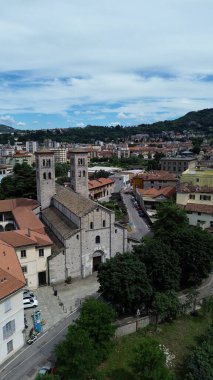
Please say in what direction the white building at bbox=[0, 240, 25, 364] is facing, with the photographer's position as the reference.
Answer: facing the viewer and to the right of the viewer

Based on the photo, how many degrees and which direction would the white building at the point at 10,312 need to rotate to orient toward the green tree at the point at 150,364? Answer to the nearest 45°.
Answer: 0° — it already faces it

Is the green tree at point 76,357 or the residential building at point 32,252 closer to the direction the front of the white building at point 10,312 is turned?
the green tree

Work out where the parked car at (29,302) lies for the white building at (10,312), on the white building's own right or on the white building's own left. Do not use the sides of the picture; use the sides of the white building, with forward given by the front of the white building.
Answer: on the white building's own left

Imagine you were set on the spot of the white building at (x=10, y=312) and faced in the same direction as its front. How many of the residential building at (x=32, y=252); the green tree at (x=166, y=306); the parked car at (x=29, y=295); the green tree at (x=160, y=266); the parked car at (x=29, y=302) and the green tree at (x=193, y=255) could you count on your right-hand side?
0

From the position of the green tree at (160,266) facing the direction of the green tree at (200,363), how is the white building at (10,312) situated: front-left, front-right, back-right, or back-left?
front-right

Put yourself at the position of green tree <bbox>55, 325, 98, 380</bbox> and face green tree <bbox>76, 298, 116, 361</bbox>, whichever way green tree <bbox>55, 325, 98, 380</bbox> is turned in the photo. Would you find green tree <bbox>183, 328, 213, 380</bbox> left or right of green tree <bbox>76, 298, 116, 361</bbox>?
right

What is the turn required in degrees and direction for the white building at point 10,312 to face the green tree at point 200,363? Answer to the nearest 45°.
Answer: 0° — it already faces it

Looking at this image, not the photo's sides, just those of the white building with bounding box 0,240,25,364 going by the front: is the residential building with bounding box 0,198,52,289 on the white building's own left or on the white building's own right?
on the white building's own left

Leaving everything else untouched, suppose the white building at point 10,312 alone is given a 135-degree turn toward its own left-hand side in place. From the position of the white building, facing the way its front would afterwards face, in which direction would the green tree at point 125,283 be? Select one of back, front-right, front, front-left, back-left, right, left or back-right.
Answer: right

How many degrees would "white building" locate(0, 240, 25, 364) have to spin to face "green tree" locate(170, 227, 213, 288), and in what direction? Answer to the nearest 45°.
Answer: approximately 45° to its left

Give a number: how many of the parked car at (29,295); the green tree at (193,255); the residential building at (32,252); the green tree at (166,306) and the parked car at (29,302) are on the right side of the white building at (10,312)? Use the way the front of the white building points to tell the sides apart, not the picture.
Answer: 0

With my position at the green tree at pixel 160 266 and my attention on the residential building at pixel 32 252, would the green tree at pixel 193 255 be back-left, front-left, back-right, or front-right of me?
back-right

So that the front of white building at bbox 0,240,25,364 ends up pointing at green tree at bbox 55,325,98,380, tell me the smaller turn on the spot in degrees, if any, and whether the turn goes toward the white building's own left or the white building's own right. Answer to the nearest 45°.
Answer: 0° — it already faces it

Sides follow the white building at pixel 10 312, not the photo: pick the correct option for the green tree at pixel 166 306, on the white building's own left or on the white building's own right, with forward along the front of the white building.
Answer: on the white building's own left

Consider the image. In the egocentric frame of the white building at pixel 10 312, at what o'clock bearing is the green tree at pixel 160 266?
The green tree is roughly at 10 o'clock from the white building.
